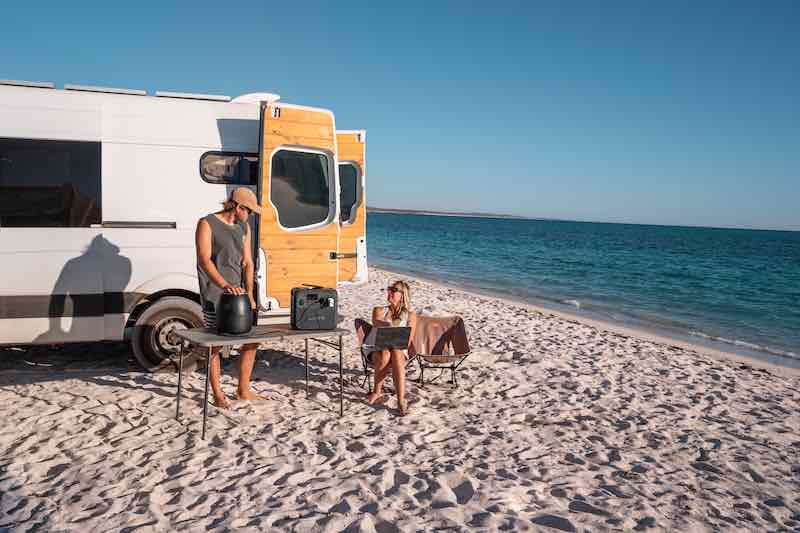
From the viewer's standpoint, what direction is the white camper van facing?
to the viewer's left

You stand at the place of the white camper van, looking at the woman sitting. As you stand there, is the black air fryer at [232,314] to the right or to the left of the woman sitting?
right

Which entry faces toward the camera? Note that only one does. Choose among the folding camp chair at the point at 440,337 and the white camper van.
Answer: the folding camp chair

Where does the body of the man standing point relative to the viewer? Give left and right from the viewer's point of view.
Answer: facing the viewer and to the right of the viewer

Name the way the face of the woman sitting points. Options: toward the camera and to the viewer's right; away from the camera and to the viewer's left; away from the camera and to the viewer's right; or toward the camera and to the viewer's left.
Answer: toward the camera and to the viewer's left

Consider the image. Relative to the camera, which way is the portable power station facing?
toward the camera

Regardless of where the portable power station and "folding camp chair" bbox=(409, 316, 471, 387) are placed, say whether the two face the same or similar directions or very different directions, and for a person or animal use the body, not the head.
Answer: same or similar directions

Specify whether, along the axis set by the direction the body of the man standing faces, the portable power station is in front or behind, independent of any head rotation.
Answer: in front

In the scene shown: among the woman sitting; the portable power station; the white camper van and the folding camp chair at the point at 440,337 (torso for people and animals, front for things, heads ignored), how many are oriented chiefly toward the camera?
3

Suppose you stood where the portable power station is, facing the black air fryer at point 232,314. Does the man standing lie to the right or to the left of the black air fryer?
right

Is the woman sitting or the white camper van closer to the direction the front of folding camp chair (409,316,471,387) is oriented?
the woman sitting

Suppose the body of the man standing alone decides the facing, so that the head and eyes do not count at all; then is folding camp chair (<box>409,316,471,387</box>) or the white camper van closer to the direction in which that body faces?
the folding camp chair

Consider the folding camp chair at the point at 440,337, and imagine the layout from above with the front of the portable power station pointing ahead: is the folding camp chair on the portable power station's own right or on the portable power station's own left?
on the portable power station's own left

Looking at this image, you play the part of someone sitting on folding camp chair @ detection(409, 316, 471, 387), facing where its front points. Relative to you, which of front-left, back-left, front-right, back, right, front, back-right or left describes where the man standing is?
front-right

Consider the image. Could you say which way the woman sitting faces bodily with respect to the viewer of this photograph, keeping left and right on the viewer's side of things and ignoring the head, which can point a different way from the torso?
facing the viewer
